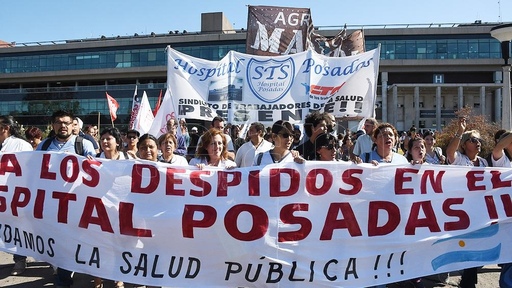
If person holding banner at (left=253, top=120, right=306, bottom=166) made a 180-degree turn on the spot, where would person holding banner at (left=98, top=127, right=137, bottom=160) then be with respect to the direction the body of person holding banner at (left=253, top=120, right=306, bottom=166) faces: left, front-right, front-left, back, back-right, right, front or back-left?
front-left

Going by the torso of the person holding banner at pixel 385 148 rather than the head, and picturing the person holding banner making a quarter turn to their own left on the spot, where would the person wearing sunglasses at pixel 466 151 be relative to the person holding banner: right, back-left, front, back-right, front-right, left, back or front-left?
front-left

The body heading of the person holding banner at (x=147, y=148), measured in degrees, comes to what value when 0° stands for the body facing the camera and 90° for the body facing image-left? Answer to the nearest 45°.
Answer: approximately 0°

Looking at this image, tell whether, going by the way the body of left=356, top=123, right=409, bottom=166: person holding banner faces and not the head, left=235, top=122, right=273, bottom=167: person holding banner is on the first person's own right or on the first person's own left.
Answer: on the first person's own right

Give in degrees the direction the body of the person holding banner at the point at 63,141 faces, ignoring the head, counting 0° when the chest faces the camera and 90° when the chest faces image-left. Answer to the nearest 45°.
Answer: approximately 0°

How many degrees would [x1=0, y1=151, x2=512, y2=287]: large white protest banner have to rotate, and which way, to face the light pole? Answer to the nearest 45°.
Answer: approximately 135° to its left
